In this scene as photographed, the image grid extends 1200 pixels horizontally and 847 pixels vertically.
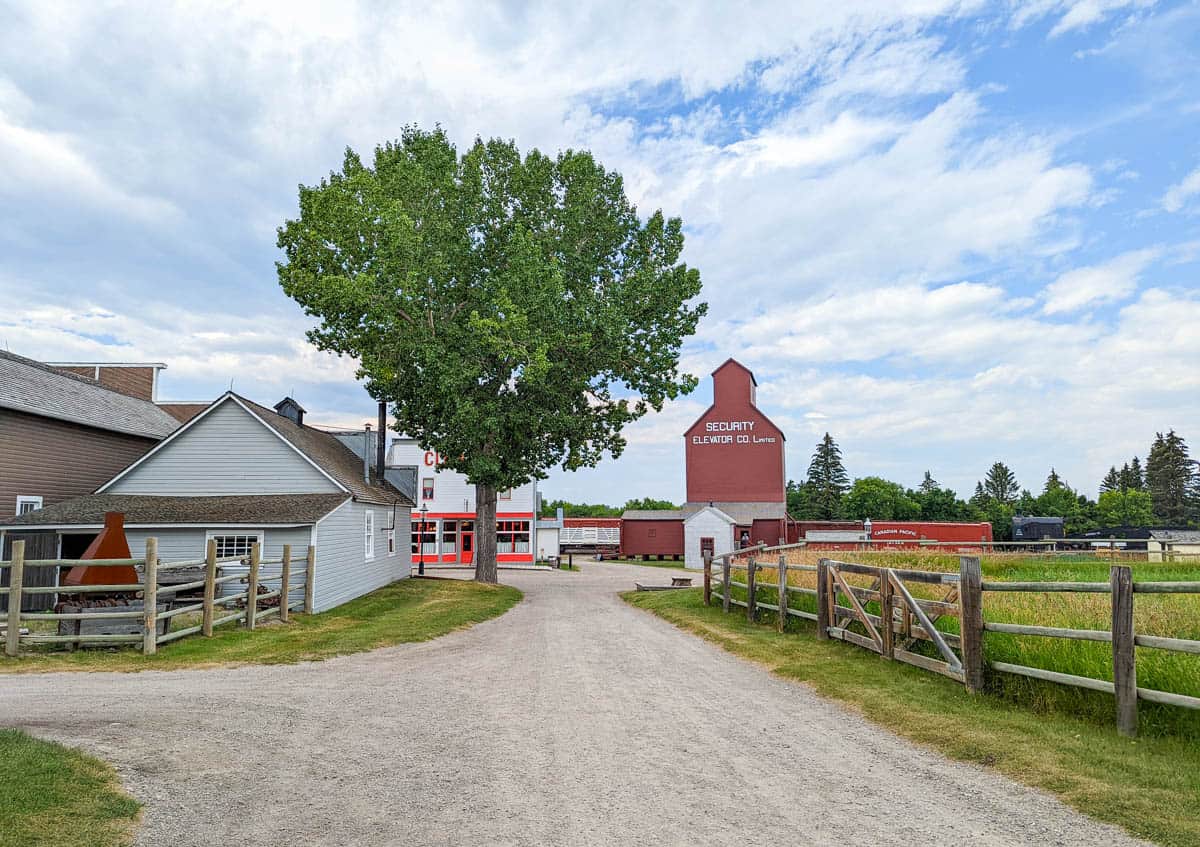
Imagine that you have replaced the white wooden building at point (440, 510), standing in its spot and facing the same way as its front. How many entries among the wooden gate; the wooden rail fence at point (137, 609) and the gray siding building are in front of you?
3

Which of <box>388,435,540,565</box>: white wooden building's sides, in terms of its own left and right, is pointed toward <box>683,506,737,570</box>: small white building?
left

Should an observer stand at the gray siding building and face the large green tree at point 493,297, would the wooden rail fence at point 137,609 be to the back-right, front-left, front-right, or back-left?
back-right

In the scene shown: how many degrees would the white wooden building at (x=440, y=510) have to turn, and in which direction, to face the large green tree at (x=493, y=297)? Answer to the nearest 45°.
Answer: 0° — it already faces it

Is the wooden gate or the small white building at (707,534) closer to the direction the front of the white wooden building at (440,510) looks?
the wooden gate

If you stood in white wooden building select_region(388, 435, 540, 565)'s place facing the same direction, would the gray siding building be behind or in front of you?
in front

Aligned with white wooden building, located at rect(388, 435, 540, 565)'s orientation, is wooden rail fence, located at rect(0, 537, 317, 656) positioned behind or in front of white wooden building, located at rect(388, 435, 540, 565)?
in front

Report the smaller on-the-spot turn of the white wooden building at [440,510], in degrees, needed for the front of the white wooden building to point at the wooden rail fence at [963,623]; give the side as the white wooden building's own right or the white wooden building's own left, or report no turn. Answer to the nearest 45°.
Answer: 0° — it already faces it

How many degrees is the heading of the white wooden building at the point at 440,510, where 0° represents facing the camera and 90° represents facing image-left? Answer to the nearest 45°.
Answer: approximately 0°
